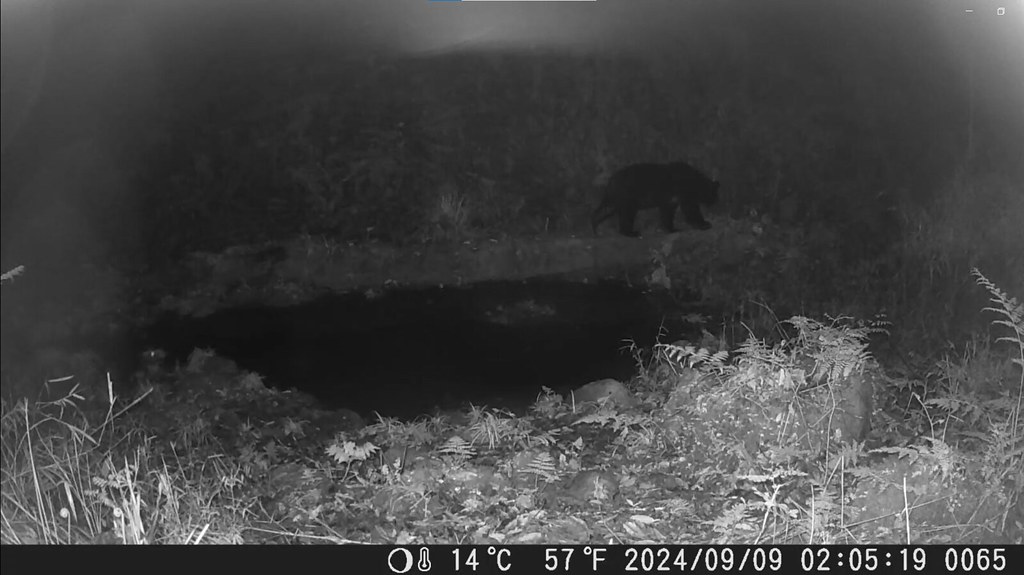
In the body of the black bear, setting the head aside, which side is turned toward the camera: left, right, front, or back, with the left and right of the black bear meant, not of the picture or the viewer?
right
